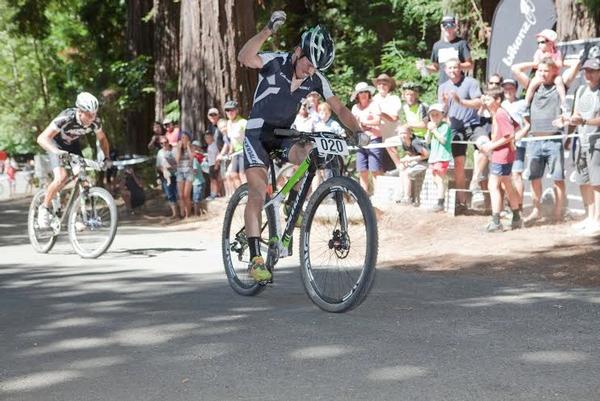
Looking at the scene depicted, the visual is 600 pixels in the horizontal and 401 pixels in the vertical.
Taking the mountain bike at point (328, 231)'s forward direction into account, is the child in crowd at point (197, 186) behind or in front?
behind

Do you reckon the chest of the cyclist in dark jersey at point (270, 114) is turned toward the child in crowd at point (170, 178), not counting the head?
no

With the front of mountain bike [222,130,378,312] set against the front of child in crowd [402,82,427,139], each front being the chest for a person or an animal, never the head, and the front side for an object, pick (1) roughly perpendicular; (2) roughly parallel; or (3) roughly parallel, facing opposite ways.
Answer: roughly perpendicular

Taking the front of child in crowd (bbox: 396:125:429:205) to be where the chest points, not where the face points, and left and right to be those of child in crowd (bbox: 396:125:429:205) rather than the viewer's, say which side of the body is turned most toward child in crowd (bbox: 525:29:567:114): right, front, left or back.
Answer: left

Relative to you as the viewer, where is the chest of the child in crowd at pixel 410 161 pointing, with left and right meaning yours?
facing the viewer and to the left of the viewer

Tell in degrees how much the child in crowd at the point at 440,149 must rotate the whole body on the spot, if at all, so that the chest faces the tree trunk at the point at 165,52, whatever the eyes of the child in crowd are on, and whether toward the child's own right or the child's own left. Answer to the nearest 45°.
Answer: approximately 90° to the child's own right

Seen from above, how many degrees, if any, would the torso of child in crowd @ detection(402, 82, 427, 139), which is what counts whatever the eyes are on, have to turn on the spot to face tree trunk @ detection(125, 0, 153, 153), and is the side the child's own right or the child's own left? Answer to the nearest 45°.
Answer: approximately 90° to the child's own right

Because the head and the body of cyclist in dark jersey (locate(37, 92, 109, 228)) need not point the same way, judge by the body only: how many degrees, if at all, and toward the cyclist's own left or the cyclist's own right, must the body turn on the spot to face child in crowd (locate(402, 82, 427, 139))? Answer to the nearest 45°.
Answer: approximately 45° to the cyclist's own left

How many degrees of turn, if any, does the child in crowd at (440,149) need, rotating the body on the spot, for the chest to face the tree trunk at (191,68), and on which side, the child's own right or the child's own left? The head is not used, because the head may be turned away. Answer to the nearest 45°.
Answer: approximately 90° to the child's own right

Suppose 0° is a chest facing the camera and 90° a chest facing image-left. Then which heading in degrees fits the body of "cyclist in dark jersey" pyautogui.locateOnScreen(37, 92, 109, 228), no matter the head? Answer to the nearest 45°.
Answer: approximately 315°

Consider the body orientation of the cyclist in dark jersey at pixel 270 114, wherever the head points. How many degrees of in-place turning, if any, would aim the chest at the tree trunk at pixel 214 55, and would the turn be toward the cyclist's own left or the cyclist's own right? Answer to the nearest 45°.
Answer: approximately 135° to the cyclist's own left

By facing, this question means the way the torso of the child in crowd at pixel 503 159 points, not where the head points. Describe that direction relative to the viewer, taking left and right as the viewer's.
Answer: facing to the left of the viewer

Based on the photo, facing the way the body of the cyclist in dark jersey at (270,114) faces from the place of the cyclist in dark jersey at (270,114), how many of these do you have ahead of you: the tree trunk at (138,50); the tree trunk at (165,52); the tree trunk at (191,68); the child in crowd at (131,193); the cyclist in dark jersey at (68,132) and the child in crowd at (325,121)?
0
